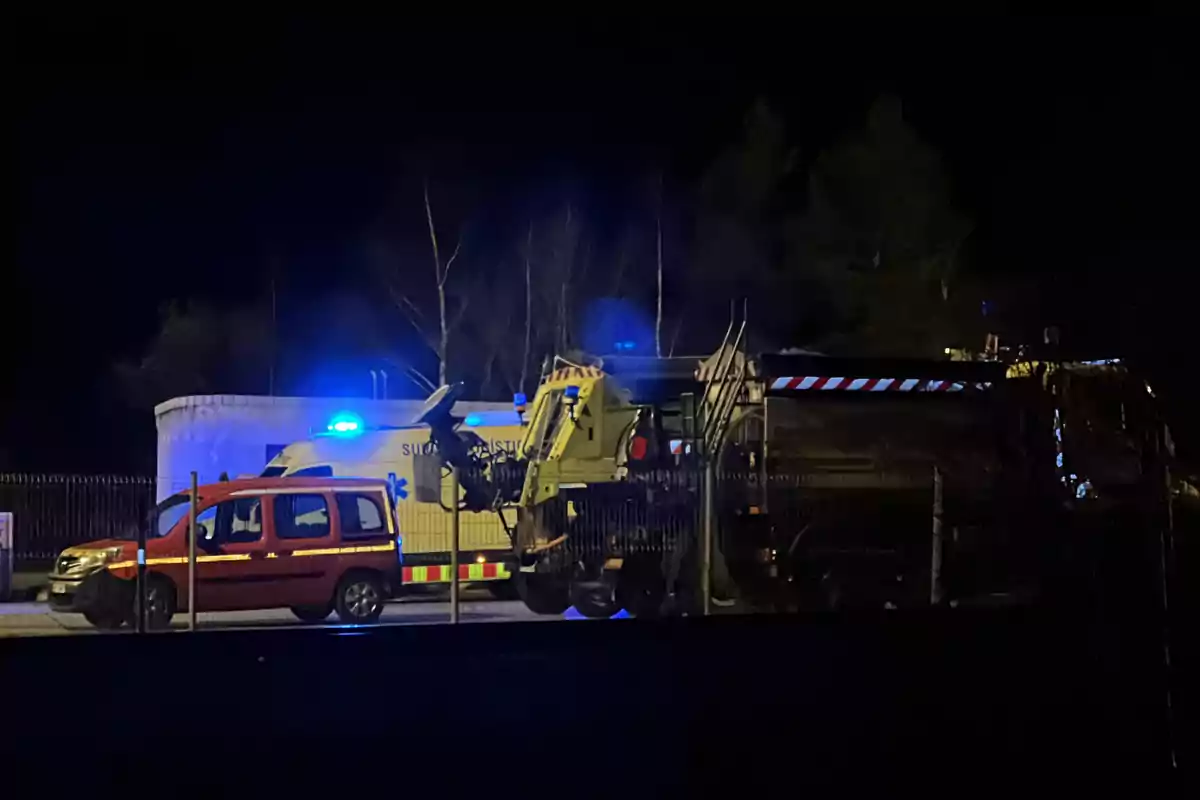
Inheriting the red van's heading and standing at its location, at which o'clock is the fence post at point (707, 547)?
The fence post is roughly at 8 o'clock from the red van.

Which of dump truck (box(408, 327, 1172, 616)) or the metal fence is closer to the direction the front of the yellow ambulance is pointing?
the metal fence

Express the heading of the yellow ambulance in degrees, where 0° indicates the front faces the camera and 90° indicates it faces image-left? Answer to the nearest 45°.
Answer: approximately 90°

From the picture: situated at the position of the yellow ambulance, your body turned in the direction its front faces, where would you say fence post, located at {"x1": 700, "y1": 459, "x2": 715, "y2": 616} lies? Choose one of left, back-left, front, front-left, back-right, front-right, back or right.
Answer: back-left

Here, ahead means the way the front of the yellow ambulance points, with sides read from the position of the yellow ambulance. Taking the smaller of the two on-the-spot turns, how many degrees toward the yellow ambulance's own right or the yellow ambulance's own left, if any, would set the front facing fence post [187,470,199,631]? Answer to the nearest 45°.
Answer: approximately 45° to the yellow ambulance's own left

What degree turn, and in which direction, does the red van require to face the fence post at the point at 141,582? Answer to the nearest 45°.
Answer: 0° — it already faces it

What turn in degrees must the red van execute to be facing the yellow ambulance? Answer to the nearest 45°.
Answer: approximately 180°

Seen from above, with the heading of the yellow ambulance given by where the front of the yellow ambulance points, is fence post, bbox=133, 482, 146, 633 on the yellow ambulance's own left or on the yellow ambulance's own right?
on the yellow ambulance's own left

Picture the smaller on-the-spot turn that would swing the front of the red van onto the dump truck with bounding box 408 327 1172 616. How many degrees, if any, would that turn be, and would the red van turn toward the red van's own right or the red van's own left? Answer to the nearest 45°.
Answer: approximately 135° to the red van's own left
